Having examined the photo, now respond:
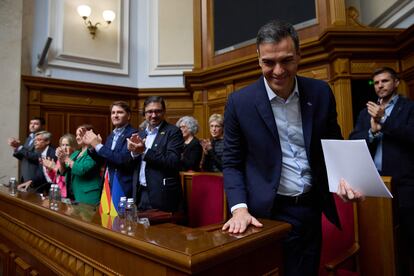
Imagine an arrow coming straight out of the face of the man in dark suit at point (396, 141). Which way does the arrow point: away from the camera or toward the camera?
toward the camera

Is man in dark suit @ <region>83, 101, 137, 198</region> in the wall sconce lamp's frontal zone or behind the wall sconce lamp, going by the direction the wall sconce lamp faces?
frontal zone

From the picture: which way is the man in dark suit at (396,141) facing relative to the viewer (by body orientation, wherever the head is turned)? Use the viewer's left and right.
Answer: facing the viewer and to the left of the viewer

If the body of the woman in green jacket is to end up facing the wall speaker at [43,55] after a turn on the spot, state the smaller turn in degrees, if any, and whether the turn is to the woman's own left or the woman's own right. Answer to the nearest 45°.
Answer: approximately 135° to the woman's own right

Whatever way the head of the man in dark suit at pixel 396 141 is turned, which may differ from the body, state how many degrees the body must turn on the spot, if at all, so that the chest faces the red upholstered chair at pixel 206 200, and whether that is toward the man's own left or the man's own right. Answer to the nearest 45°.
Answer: approximately 45° to the man's own right

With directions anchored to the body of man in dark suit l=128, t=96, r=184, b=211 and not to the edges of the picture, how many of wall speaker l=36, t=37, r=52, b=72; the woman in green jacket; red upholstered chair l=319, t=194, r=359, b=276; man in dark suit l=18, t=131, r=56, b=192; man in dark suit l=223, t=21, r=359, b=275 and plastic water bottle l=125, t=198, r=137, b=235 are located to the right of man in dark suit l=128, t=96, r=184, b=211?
3

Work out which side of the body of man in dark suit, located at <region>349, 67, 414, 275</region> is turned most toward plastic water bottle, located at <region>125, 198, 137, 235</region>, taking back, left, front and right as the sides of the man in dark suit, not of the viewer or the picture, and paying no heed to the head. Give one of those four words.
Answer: front

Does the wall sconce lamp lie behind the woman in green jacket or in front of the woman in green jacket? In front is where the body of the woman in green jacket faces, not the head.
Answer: behind

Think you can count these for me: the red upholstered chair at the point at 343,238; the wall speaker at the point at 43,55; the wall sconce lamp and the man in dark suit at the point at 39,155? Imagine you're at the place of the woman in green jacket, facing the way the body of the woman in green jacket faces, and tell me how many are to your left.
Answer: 1
